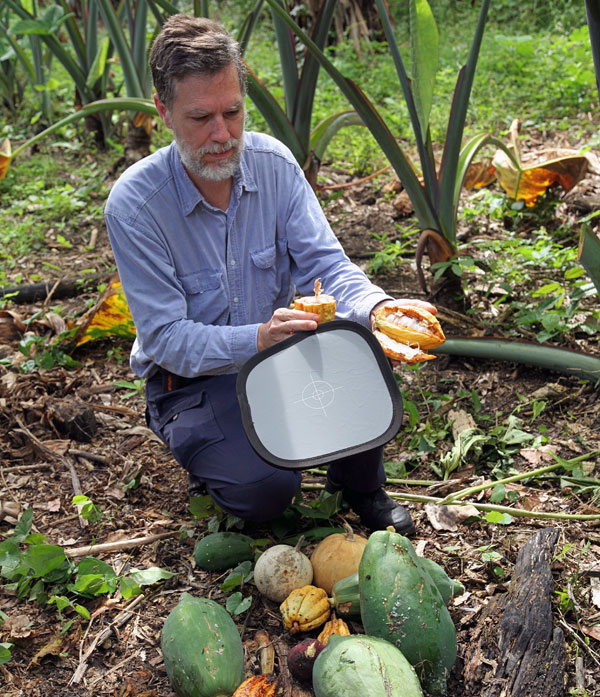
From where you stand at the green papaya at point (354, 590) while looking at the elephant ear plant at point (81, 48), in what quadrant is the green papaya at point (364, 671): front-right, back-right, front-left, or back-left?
back-left

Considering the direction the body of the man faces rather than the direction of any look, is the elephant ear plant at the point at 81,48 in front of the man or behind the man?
behind

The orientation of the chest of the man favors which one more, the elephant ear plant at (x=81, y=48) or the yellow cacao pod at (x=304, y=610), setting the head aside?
the yellow cacao pod

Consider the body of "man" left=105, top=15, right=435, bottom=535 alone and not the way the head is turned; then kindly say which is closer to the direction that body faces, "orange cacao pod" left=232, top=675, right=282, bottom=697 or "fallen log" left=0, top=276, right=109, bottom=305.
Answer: the orange cacao pod

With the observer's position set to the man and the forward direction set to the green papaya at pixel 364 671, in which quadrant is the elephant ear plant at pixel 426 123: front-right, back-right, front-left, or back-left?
back-left

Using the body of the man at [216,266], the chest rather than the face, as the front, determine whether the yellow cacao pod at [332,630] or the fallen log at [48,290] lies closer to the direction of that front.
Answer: the yellow cacao pod

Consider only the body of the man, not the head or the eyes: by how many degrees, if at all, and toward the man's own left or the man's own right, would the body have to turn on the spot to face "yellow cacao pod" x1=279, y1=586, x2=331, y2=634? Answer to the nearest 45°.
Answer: approximately 45° to the man's own right

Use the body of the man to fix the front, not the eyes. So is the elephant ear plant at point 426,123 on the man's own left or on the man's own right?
on the man's own left

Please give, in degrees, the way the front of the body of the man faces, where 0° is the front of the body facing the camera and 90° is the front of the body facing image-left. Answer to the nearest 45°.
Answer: approximately 315°
